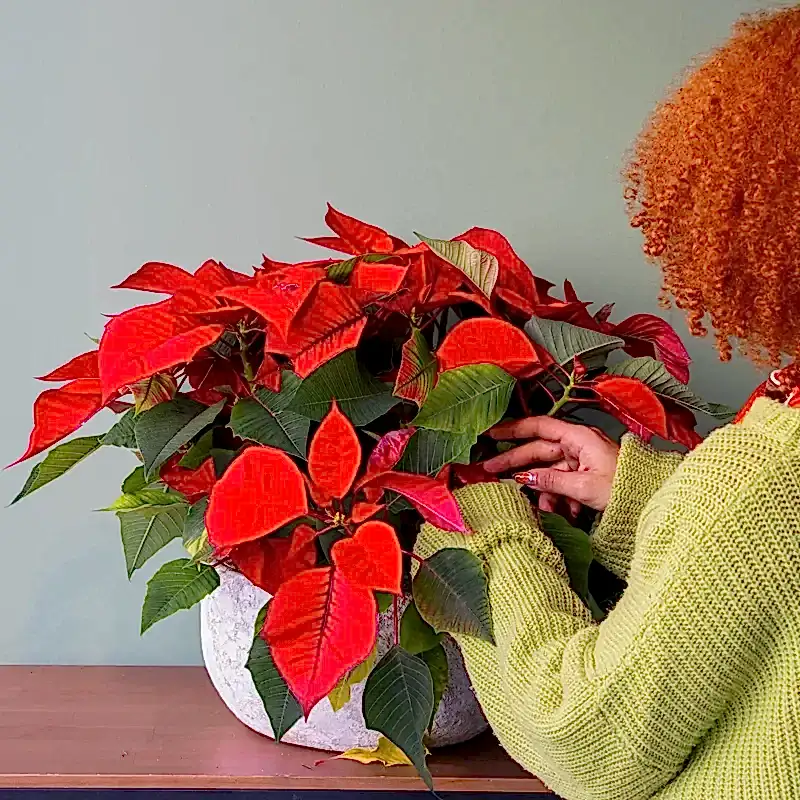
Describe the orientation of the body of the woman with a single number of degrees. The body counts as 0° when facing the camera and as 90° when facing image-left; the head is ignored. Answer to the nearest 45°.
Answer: approximately 135°

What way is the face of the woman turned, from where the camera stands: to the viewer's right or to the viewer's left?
to the viewer's left
